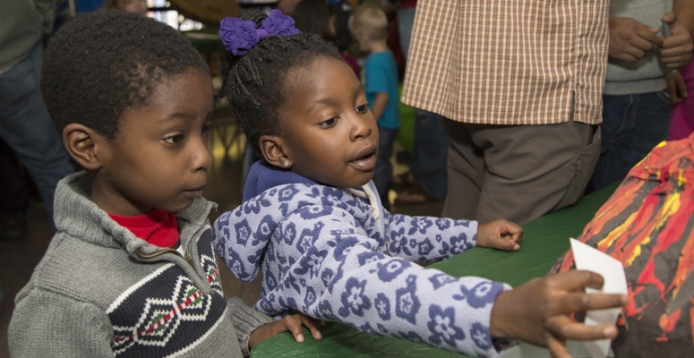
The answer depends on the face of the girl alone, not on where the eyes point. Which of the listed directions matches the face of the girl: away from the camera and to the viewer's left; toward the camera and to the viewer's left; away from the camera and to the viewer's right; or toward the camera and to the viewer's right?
toward the camera and to the viewer's right

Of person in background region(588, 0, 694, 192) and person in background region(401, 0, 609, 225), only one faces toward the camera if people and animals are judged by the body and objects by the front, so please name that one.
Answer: person in background region(588, 0, 694, 192)

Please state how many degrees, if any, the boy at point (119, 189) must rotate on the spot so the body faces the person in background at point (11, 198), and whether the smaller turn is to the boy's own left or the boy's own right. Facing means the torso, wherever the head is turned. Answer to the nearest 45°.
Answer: approximately 135° to the boy's own left

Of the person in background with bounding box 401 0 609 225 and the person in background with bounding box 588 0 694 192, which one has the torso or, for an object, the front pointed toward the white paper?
the person in background with bounding box 588 0 694 192

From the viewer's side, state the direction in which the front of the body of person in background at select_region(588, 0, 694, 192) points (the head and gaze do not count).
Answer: toward the camera

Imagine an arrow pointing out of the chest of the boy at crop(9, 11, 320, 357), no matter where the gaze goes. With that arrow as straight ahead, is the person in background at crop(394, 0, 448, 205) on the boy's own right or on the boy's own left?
on the boy's own left

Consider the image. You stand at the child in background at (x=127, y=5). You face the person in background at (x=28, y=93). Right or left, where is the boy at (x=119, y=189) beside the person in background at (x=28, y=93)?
left

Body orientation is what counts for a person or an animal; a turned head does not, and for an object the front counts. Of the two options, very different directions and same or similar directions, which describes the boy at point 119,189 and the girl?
same or similar directions

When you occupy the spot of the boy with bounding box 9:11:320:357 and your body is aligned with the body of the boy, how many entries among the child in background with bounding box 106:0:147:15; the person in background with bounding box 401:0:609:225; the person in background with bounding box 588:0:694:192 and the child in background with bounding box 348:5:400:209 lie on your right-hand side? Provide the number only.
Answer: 0

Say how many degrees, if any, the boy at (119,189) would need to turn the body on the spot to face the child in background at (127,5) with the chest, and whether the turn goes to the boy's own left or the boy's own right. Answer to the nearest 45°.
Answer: approximately 135° to the boy's own left

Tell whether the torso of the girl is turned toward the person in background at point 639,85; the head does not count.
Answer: no

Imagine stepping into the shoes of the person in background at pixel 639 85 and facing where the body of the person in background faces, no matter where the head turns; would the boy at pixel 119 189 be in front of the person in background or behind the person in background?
in front

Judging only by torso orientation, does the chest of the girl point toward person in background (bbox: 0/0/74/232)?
no

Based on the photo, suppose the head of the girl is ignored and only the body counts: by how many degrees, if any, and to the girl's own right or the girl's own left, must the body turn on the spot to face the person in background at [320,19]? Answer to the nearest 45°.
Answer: approximately 135° to the girl's own left

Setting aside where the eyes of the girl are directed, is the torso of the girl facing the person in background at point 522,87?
no

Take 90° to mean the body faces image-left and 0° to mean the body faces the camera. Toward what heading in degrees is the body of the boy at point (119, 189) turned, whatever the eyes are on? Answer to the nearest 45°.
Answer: approximately 315°
